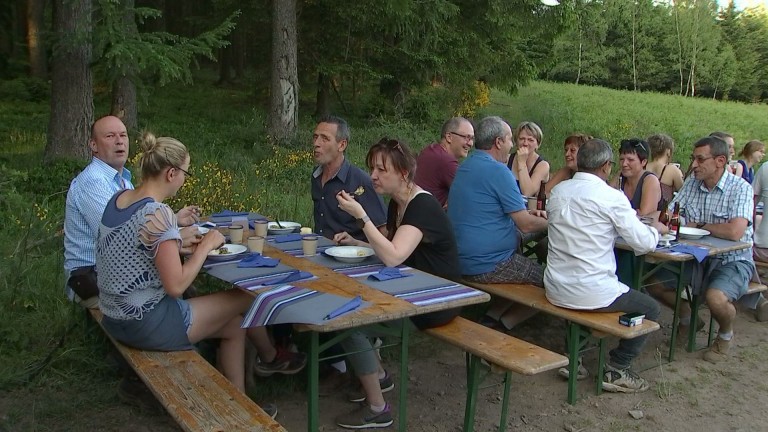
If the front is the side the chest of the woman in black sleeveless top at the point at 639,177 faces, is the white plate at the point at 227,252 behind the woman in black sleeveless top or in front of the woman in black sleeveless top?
in front

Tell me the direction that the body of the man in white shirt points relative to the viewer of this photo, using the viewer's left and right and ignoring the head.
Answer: facing away from the viewer and to the right of the viewer

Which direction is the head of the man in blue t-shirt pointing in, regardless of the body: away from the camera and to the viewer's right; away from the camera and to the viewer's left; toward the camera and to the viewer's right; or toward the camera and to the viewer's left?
away from the camera and to the viewer's right

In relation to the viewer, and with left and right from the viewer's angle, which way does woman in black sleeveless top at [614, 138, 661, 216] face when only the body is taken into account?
facing the viewer and to the left of the viewer

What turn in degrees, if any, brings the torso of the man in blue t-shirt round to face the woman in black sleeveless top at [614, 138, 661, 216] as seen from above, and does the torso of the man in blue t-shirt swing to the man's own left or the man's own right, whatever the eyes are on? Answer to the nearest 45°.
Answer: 0° — they already face them

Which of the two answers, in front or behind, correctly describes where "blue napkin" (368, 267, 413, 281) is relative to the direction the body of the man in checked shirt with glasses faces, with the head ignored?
in front

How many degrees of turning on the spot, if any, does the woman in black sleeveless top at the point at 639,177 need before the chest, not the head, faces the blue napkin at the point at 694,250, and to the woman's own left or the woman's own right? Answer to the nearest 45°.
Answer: approximately 90° to the woman's own left

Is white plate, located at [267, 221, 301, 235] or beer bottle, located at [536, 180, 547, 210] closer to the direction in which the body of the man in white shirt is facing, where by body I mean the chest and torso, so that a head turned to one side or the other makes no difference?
the beer bottle

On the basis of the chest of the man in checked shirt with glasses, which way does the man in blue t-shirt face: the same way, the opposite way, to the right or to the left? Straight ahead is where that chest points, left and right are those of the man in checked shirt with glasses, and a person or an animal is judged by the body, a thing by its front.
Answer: the opposite way

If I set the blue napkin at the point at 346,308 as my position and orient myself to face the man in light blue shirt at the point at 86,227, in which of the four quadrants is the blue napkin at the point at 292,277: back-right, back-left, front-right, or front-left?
front-right

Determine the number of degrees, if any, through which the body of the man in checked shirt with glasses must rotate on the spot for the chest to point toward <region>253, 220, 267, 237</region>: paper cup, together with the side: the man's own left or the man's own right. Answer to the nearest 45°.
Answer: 0° — they already face it

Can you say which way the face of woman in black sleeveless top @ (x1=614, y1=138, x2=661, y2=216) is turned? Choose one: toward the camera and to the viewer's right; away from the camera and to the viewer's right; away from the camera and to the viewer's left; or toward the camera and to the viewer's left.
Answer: toward the camera and to the viewer's left

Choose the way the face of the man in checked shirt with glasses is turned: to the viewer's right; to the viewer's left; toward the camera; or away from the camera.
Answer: to the viewer's left
